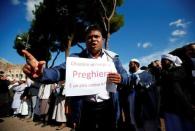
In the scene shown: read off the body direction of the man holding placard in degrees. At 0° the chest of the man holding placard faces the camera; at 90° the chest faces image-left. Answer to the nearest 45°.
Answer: approximately 0°

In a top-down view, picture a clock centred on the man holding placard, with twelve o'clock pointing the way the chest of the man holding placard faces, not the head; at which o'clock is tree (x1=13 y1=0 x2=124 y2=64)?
The tree is roughly at 6 o'clock from the man holding placard.
